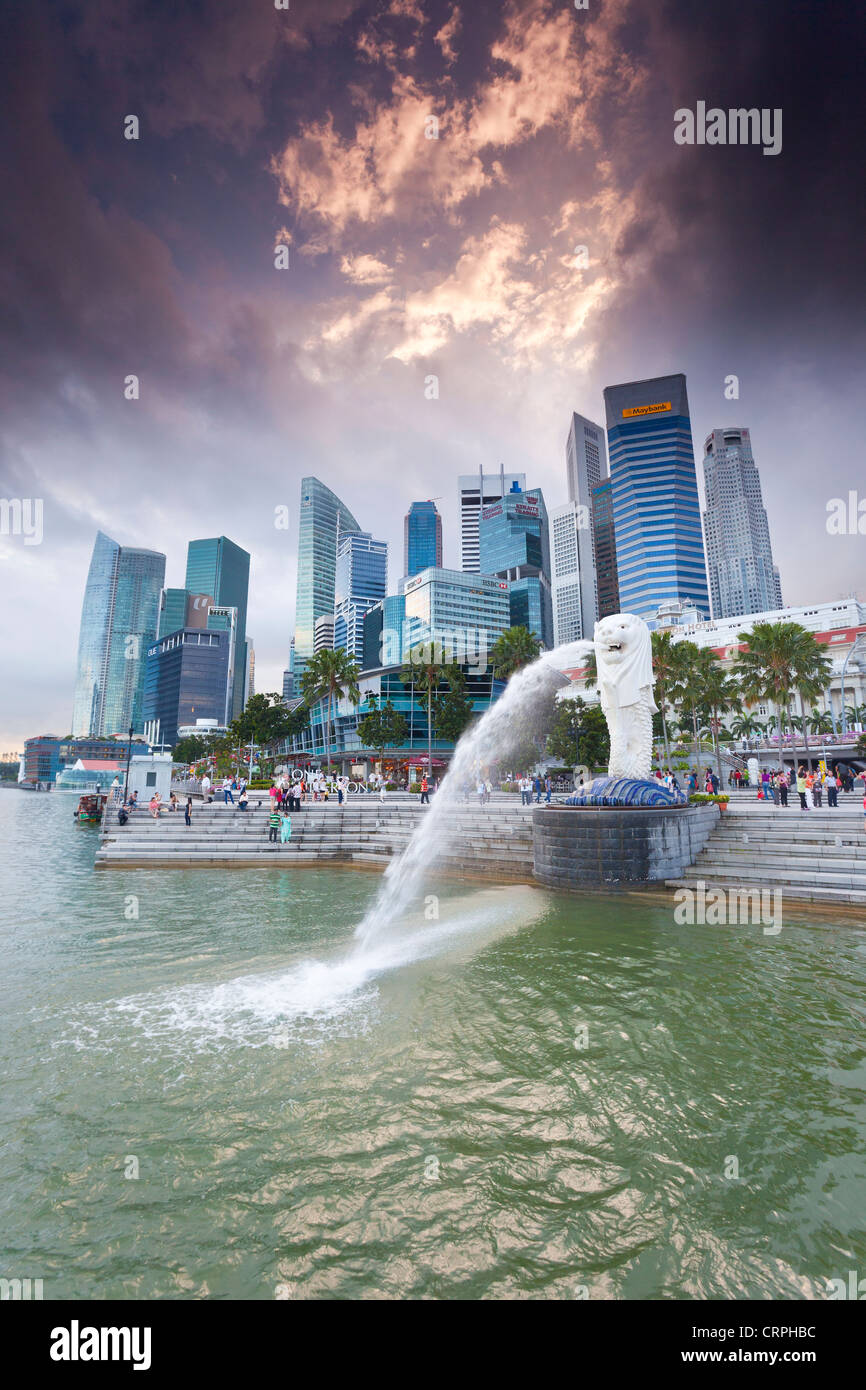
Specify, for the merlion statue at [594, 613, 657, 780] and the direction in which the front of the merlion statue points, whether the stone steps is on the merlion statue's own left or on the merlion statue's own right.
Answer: on the merlion statue's own right

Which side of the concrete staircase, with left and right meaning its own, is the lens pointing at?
front

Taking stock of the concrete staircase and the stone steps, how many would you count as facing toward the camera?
2

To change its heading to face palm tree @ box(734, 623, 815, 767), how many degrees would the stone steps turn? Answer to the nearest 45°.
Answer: approximately 90° to its left

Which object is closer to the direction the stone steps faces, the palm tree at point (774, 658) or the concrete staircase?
the concrete staircase

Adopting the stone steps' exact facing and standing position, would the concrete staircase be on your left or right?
on your left

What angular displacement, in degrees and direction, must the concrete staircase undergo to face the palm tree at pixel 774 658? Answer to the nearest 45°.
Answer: approximately 180°

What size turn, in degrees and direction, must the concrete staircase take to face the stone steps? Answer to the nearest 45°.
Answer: approximately 90° to its right

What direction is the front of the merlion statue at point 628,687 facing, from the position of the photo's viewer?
facing the viewer and to the left of the viewer
